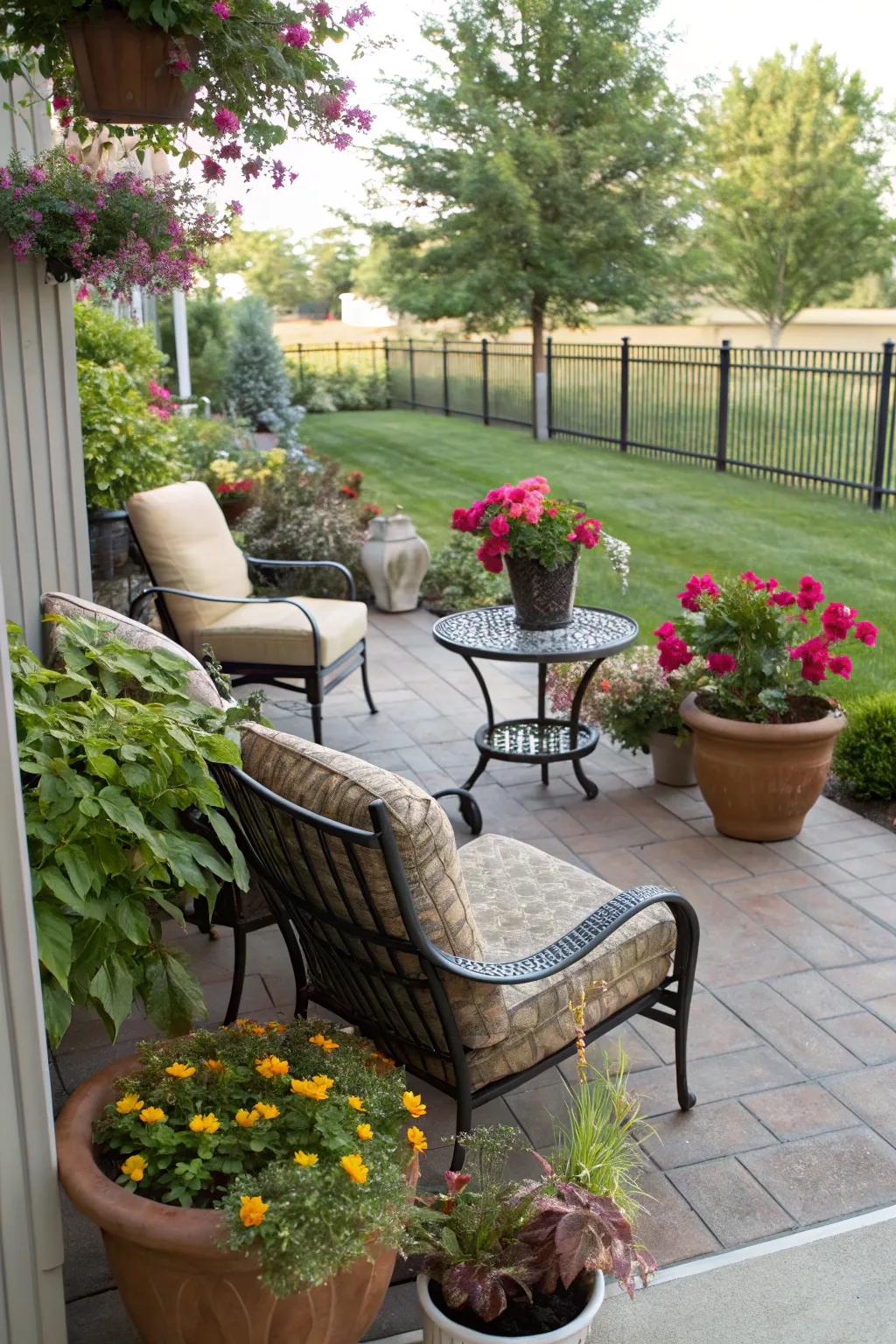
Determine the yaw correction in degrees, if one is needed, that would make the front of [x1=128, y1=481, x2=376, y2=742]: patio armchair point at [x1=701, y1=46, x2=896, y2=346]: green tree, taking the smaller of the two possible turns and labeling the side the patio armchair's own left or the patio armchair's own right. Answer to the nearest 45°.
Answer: approximately 90° to the patio armchair's own left

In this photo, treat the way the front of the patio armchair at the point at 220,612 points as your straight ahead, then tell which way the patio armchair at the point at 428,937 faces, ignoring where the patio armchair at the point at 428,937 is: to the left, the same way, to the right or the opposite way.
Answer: to the left

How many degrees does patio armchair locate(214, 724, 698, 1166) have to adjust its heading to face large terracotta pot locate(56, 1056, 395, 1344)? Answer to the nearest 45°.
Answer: approximately 180°

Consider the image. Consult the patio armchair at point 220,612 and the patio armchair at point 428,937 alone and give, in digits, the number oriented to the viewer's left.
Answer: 0

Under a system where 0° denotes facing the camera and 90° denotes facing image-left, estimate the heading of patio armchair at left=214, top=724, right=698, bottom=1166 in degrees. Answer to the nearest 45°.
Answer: approximately 225°

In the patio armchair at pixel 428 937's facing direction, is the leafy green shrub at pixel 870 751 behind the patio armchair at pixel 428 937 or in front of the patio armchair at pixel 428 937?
in front

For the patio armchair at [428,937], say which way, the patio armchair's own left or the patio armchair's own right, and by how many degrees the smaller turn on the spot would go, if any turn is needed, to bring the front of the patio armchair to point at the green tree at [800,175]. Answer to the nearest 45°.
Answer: approximately 45° to the patio armchair's own left

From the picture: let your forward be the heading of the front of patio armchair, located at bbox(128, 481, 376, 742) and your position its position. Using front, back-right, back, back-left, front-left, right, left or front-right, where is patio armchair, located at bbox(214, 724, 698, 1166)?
front-right

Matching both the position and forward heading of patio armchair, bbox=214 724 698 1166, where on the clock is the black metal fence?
The black metal fence is roughly at 11 o'clock from the patio armchair.

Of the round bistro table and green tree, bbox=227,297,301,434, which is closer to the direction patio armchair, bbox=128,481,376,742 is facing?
the round bistro table

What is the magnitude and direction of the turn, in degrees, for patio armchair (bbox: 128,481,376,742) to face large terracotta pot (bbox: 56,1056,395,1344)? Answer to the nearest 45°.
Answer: approximately 45° to its right

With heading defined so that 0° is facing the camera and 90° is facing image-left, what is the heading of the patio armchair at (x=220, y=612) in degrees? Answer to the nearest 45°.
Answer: approximately 315°

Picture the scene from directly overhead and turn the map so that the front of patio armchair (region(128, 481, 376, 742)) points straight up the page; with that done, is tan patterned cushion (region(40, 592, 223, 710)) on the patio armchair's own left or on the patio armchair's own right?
on the patio armchair's own right

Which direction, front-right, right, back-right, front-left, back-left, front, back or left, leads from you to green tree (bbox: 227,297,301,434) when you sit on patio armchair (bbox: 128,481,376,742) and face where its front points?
back-left

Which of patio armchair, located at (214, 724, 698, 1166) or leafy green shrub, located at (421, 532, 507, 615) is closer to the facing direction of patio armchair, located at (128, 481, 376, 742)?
the patio armchair
